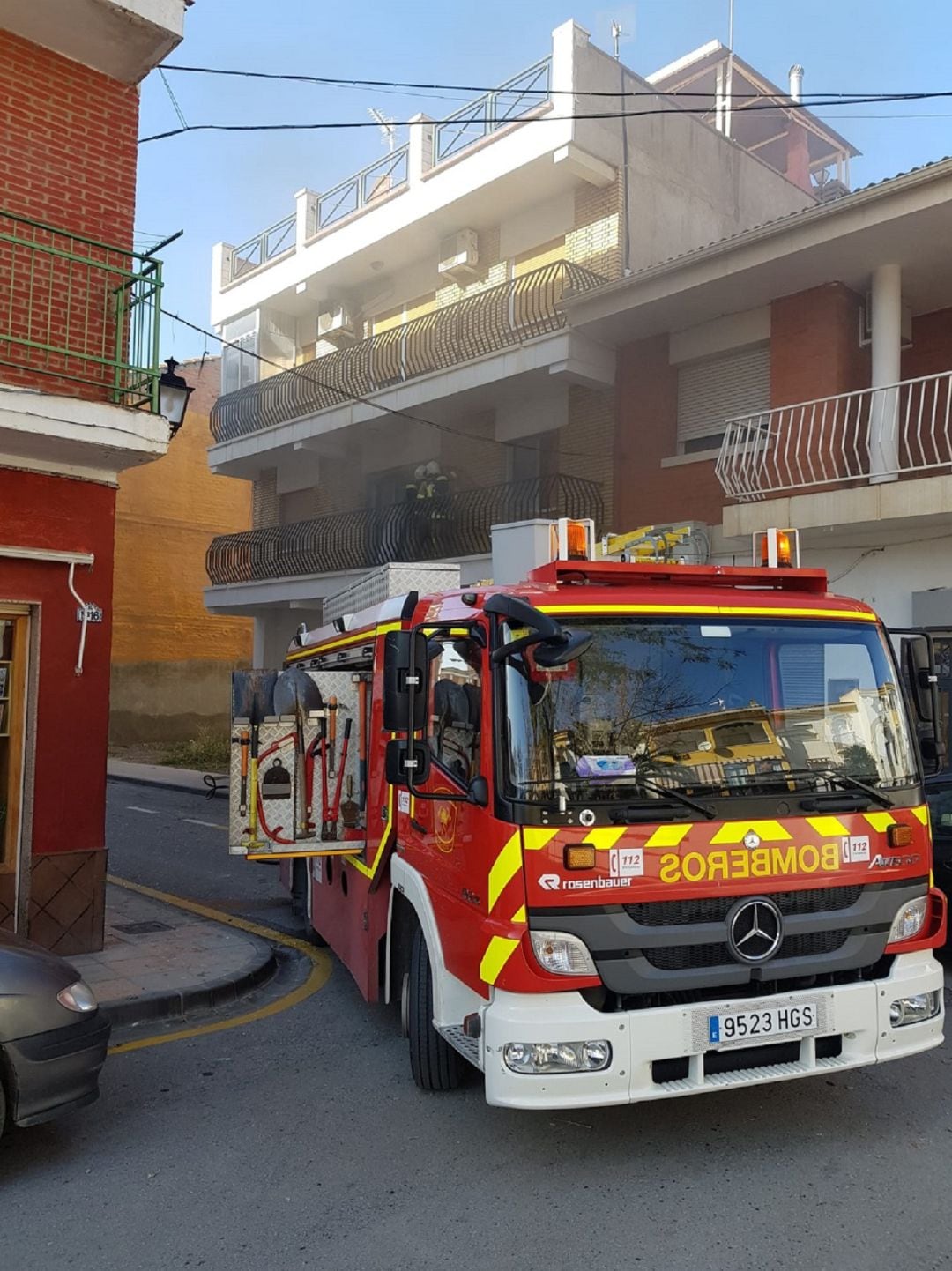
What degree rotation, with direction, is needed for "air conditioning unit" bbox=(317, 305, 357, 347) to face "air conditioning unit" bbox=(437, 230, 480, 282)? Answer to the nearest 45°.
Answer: approximately 90° to its left

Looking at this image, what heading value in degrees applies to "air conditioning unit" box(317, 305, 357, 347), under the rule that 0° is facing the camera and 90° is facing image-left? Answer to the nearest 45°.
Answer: approximately 45°

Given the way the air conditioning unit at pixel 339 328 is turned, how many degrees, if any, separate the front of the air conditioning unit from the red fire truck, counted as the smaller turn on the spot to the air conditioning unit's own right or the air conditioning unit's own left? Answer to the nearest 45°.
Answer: approximately 45° to the air conditioning unit's own left

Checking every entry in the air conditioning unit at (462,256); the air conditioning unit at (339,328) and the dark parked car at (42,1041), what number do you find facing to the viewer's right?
1

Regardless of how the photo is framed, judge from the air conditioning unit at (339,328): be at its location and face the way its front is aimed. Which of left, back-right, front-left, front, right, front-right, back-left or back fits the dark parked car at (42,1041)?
front-left

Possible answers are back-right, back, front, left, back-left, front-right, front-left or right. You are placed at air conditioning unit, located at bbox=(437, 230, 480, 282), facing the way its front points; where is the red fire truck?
front-left

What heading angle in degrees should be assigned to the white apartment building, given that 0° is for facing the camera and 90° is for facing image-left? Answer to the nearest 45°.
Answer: approximately 45°

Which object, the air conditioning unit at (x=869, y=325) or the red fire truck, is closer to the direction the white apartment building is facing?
the red fire truck

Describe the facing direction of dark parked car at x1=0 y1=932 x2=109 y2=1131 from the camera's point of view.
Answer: facing to the right of the viewer

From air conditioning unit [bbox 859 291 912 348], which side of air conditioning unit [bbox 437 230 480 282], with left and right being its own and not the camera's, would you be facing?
left

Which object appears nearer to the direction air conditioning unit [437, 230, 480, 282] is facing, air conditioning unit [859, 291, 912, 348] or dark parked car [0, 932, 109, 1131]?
the dark parked car

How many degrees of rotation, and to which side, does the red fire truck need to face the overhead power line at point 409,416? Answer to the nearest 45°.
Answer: approximately 135° to its left
